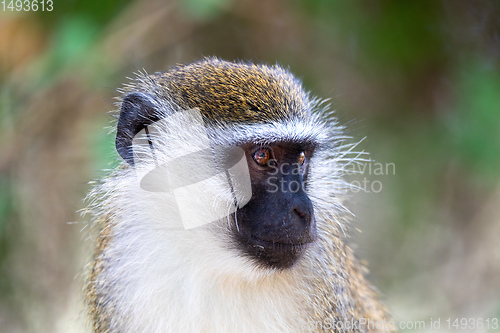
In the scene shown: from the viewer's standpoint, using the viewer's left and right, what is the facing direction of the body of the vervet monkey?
facing the viewer and to the right of the viewer
